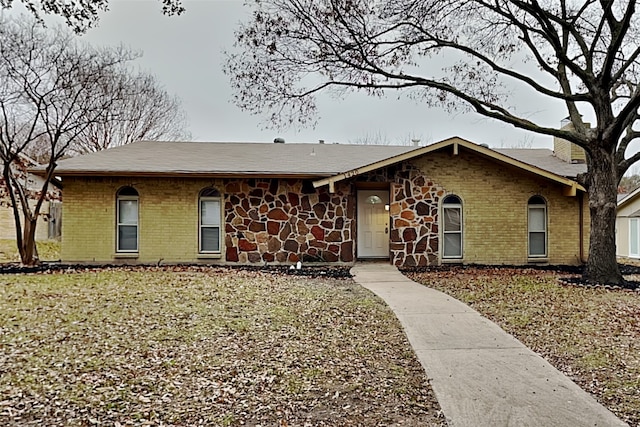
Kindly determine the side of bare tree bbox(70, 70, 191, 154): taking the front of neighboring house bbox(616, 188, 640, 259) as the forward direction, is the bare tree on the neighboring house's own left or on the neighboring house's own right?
on the neighboring house's own right

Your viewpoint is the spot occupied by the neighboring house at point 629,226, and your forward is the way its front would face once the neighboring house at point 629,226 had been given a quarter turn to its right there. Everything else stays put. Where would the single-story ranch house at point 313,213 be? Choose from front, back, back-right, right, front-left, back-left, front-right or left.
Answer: front-left

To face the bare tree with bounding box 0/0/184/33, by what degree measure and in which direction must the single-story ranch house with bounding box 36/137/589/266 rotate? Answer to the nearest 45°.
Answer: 0° — it already faces it

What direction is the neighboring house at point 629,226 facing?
toward the camera

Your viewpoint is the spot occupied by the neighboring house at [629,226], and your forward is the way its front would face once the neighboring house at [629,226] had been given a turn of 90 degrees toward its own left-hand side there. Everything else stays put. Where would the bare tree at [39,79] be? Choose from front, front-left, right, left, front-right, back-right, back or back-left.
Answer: back-right

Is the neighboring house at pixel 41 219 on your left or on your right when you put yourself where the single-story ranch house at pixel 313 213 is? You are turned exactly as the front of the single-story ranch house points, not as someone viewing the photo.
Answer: on your right
